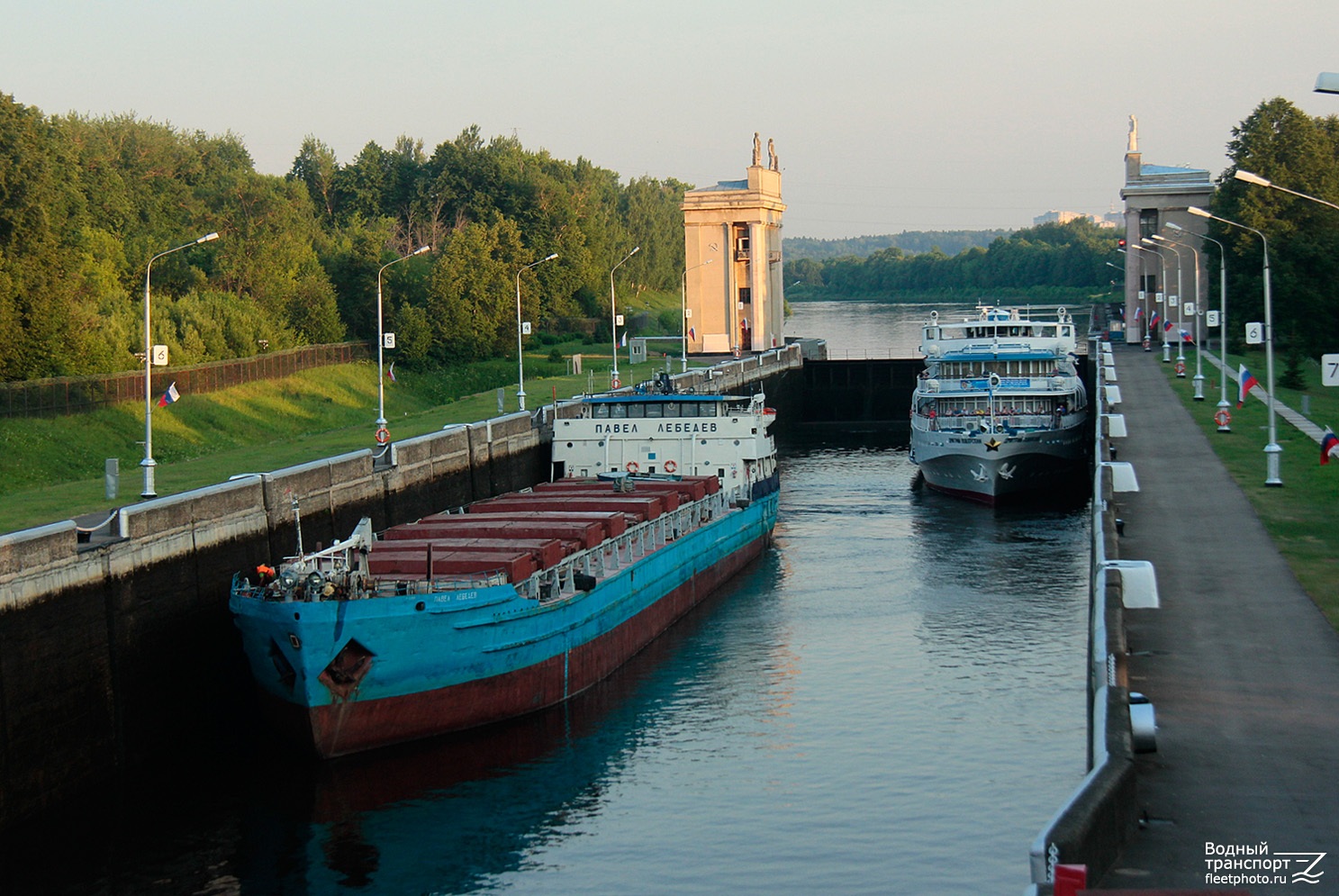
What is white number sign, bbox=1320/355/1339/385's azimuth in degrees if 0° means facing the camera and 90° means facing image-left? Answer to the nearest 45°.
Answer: approximately 0°

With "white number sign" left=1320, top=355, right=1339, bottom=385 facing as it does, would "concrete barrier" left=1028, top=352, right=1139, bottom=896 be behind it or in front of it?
in front

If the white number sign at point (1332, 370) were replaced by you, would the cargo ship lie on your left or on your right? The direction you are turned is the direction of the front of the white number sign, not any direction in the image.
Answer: on your right

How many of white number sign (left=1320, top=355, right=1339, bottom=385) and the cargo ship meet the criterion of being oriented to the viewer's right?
0

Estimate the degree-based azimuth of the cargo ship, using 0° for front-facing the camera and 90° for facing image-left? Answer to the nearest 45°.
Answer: approximately 45°
